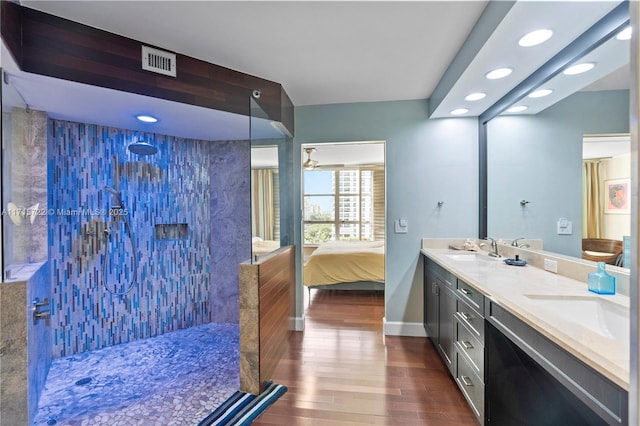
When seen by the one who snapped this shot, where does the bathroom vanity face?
facing the viewer and to the left of the viewer

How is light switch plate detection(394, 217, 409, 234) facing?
toward the camera

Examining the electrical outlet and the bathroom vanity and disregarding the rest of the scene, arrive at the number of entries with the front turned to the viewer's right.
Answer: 0

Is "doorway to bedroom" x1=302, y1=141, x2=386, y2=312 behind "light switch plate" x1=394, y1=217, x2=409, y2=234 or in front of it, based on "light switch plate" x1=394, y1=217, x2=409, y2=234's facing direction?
behind

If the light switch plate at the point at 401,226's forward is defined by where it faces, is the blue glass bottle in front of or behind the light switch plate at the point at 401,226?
in front

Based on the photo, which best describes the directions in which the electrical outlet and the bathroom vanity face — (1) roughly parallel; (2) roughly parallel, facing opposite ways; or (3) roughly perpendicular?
roughly parallel

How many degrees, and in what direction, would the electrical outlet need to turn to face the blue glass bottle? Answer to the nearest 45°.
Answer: approximately 45° to its left

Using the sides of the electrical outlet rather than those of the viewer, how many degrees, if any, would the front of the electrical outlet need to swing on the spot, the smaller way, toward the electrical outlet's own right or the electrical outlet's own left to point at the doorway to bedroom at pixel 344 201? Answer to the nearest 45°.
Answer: approximately 90° to the electrical outlet's own right

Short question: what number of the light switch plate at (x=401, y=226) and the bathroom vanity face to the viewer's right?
0

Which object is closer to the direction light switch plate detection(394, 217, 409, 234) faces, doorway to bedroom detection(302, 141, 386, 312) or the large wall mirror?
the large wall mirror

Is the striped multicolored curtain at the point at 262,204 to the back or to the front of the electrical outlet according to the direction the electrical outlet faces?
to the front

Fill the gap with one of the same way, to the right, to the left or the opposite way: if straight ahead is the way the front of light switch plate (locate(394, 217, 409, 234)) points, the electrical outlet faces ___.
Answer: to the right
